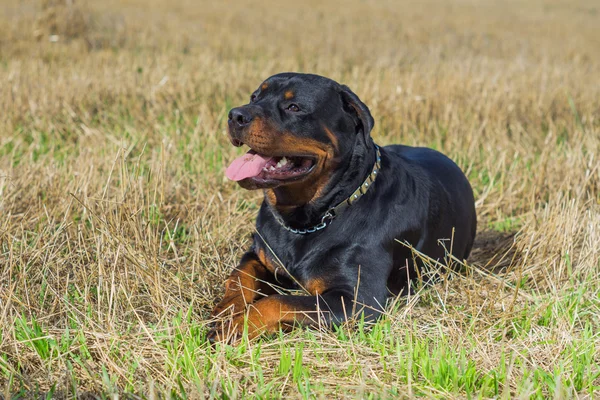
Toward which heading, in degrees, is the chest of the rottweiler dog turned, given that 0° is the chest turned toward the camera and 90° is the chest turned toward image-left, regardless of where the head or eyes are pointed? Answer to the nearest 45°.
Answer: approximately 45°
